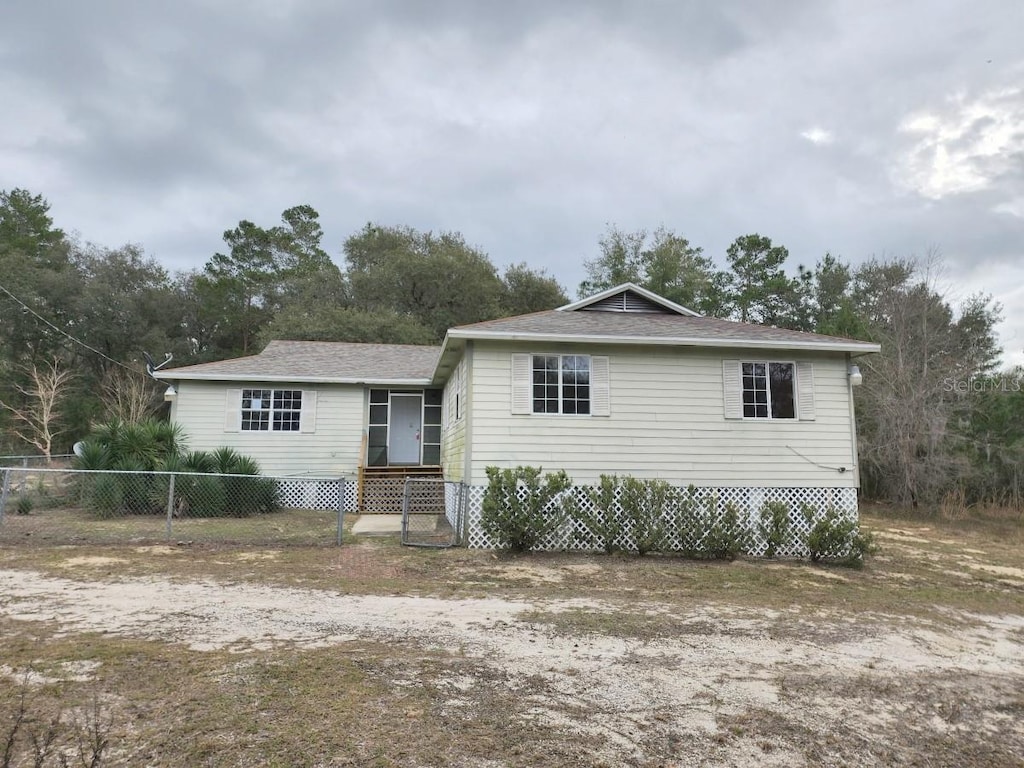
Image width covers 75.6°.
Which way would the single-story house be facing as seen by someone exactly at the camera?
facing the viewer

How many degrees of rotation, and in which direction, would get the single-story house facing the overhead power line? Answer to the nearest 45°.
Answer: approximately 135° to its right

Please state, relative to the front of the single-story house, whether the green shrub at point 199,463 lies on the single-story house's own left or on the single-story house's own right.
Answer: on the single-story house's own right

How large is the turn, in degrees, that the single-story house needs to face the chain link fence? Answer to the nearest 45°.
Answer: approximately 90° to its right

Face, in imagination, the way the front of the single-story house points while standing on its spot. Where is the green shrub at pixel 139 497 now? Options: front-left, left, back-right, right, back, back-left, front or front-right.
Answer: right

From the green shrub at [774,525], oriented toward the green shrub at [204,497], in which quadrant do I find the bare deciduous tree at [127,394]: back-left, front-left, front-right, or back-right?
front-right

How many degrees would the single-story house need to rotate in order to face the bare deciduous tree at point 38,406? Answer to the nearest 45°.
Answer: approximately 135° to its right

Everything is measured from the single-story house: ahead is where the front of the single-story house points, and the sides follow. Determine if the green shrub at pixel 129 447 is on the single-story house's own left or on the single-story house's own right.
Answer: on the single-story house's own right
